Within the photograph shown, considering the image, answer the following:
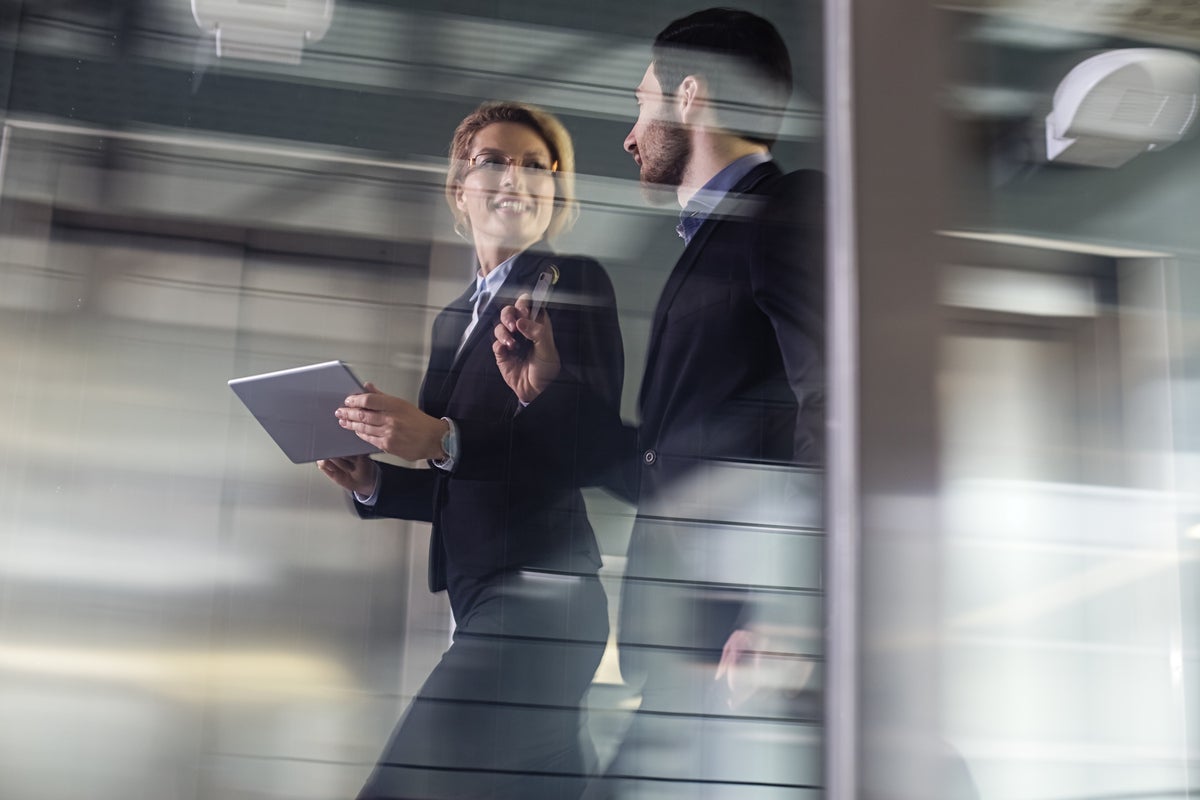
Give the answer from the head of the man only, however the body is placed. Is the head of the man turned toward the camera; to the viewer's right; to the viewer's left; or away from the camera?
to the viewer's left

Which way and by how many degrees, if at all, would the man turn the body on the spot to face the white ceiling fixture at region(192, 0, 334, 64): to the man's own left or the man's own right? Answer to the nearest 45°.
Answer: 0° — they already face it

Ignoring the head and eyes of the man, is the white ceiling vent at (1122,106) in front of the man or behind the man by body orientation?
behind

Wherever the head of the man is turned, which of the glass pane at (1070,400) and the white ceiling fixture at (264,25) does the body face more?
the white ceiling fixture

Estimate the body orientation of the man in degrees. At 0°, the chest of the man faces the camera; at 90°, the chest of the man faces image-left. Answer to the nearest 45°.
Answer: approximately 90°

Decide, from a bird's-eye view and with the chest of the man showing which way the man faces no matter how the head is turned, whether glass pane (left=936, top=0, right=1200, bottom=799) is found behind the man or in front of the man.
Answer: behind
